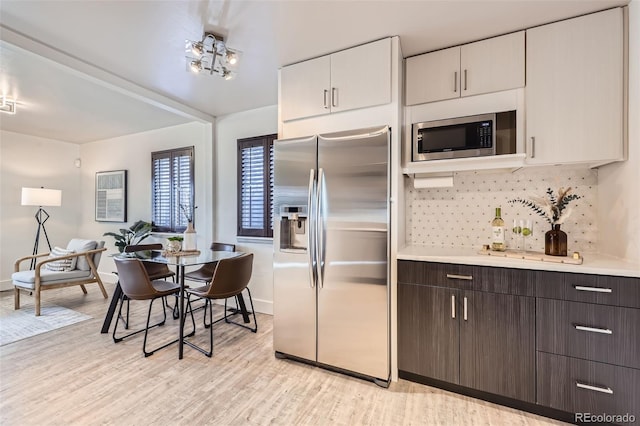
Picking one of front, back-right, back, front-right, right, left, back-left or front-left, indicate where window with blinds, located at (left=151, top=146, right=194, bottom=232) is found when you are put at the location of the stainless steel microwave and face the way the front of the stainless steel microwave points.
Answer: right

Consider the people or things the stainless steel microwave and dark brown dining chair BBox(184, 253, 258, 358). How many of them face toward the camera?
1

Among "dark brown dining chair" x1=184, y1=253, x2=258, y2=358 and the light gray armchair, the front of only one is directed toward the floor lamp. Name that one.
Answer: the dark brown dining chair

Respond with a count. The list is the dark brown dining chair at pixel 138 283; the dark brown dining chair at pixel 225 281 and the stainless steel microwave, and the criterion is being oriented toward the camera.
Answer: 1

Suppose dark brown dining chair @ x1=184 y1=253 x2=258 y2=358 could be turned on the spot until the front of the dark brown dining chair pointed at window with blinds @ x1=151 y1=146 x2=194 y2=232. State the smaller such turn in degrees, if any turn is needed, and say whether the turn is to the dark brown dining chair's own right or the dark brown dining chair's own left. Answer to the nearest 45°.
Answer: approximately 45° to the dark brown dining chair's own right

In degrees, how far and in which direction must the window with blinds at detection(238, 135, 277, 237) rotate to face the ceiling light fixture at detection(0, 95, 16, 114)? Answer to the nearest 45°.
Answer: approximately 45° to its right

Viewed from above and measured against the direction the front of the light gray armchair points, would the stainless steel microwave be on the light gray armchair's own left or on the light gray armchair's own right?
on the light gray armchair's own left

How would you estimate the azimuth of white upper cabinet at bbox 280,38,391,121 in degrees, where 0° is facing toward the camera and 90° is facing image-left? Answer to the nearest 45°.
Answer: approximately 45°

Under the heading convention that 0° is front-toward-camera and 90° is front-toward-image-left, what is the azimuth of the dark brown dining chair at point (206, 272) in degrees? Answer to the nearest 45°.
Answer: approximately 45°
